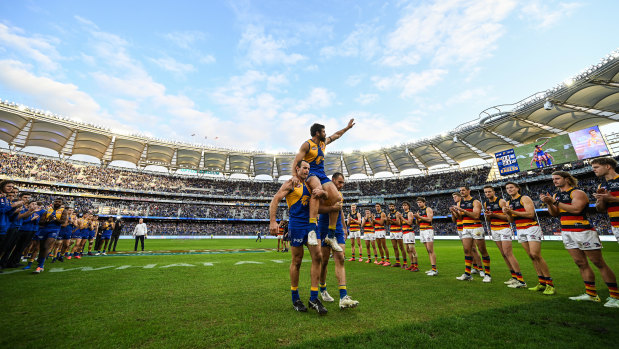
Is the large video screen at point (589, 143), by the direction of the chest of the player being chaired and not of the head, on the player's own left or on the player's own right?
on the player's own left

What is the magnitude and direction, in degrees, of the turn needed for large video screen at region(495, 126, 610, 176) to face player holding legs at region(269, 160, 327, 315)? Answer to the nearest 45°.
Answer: approximately 45° to its left

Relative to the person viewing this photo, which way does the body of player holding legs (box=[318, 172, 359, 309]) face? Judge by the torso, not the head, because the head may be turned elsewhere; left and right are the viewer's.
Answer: facing the viewer and to the right of the viewer

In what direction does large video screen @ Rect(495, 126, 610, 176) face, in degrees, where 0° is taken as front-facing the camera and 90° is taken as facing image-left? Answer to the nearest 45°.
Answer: approximately 45°

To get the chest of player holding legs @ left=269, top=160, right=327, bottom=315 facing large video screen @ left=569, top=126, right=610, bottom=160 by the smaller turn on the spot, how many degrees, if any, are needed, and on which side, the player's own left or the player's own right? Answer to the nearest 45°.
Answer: approximately 90° to the player's own left
